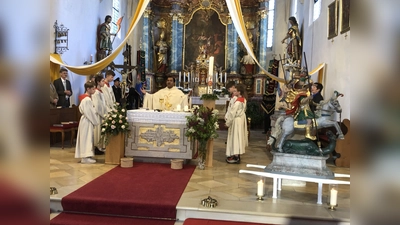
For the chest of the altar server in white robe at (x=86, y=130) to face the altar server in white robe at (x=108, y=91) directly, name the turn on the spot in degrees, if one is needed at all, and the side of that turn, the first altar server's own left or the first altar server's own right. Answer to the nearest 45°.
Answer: approximately 90° to the first altar server's own left

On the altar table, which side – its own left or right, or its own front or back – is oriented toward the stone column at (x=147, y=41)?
back

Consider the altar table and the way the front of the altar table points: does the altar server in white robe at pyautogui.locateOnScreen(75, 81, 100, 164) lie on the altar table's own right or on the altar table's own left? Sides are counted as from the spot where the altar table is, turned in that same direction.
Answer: on the altar table's own right

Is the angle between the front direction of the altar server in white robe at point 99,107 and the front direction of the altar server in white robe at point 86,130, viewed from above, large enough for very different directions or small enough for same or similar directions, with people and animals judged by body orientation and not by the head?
same or similar directions

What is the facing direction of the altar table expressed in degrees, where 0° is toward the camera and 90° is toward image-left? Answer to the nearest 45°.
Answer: approximately 0°

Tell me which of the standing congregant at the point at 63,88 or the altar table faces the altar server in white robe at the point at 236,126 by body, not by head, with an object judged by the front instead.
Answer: the standing congregant

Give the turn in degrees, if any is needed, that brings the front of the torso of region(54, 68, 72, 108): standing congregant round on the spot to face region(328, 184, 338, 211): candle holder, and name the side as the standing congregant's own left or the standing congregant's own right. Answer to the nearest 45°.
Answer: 0° — they already face it

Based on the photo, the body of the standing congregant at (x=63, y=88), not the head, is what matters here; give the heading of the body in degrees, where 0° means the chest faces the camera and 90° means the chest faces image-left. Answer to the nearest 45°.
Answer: approximately 315°

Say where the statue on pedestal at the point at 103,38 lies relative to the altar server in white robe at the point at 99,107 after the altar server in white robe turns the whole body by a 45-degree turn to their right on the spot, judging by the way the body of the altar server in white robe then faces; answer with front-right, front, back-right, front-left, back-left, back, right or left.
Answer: back-left

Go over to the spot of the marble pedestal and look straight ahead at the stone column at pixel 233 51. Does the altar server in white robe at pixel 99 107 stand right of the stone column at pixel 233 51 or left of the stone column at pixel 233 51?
left

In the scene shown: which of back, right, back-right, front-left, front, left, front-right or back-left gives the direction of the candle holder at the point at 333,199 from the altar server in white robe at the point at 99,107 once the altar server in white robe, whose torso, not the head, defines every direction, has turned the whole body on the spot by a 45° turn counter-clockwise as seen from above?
right
